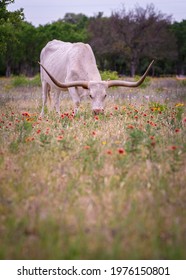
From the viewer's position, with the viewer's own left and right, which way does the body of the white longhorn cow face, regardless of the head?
facing the viewer and to the right of the viewer

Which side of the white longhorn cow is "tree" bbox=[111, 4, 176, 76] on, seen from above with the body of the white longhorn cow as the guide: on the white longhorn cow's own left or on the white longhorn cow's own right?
on the white longhorn cow's own left
